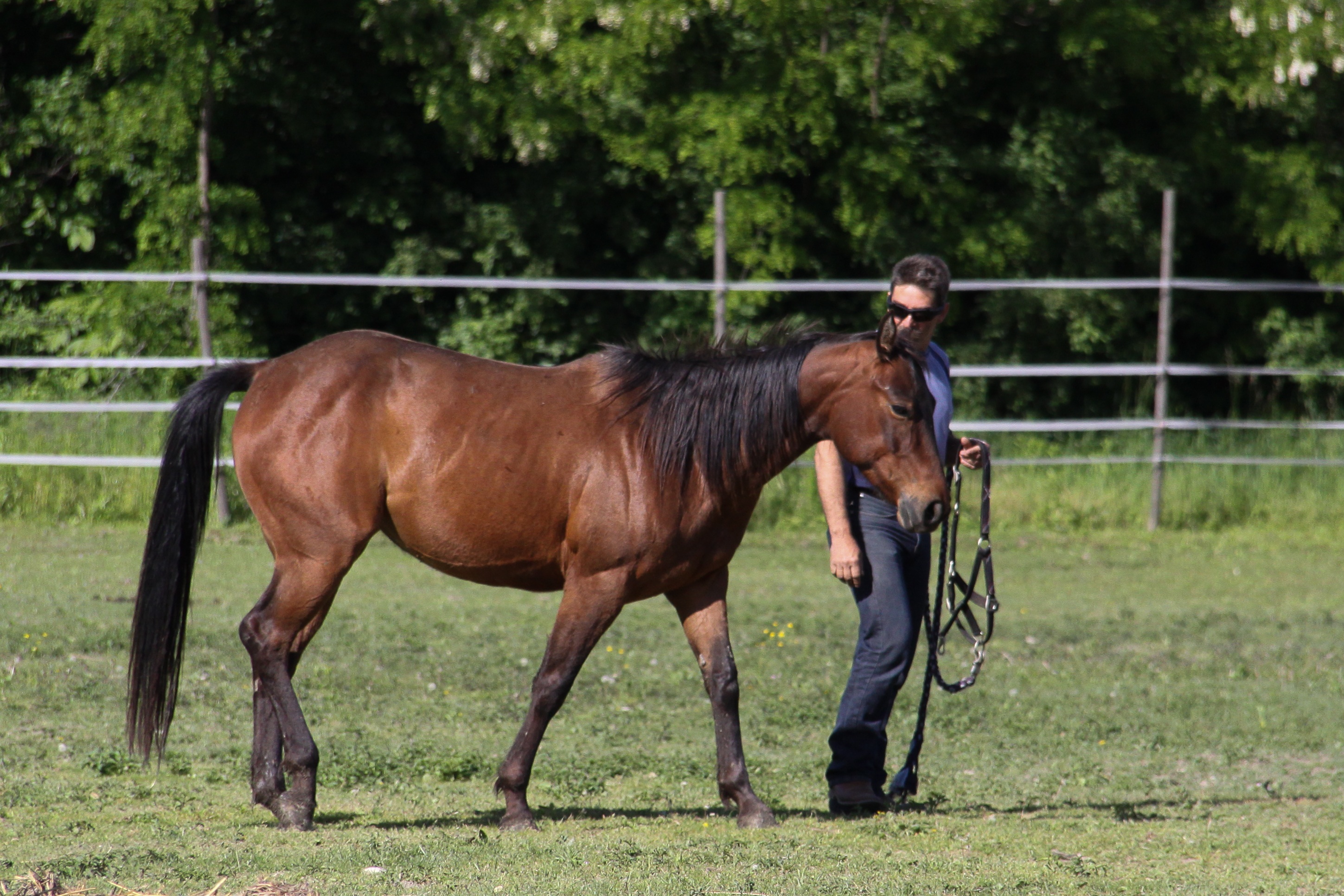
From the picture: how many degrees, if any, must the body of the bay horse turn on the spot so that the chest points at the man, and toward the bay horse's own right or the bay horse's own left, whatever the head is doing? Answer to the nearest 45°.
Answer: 0° — it already faces them

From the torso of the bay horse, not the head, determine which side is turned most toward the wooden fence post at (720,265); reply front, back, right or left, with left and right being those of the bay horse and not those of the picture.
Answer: left

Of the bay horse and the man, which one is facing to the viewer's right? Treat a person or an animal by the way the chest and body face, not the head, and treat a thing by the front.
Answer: the bay horse

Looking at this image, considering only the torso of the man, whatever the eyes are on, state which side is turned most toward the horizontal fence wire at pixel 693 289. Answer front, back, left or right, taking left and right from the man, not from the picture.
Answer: back

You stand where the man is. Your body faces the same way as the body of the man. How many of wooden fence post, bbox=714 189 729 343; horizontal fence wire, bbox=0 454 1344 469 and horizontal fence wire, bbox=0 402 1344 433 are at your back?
3

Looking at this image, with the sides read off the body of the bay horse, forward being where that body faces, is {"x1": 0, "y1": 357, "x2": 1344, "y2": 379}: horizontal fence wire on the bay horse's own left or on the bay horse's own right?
on the bay horse's own left

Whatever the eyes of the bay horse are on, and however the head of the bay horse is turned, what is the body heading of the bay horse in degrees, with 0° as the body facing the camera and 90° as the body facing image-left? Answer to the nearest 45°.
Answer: approximately 270°
